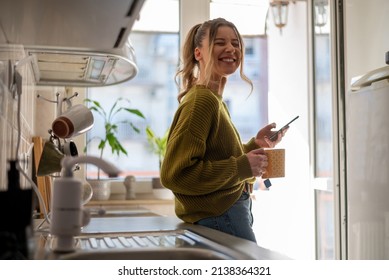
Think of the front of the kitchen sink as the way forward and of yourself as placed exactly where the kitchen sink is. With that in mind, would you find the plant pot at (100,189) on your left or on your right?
on your left

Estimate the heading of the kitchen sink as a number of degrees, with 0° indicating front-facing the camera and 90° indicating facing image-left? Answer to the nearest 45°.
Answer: approximately 270°

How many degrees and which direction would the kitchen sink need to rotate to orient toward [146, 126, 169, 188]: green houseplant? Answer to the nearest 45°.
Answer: approximately 90° to its left

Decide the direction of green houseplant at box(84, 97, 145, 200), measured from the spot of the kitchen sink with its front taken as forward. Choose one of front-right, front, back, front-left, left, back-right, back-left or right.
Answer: left
